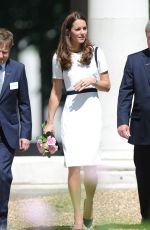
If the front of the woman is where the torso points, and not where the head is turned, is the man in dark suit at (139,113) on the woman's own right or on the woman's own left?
on the woman's own left

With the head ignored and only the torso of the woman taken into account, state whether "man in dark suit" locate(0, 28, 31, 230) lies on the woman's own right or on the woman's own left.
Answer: on the woman's own right

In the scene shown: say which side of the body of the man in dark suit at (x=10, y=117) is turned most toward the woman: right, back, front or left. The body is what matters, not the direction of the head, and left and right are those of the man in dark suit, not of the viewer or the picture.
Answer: left

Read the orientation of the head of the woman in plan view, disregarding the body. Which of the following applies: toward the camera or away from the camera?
toward the camera

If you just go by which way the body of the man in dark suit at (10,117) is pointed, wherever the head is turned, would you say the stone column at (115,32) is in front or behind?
behind

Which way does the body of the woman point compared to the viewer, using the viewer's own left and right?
facing the viewer

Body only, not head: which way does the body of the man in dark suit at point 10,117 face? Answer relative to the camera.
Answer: toward the camera

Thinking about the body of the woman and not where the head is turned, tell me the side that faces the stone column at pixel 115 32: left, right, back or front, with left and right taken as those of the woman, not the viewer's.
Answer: back
